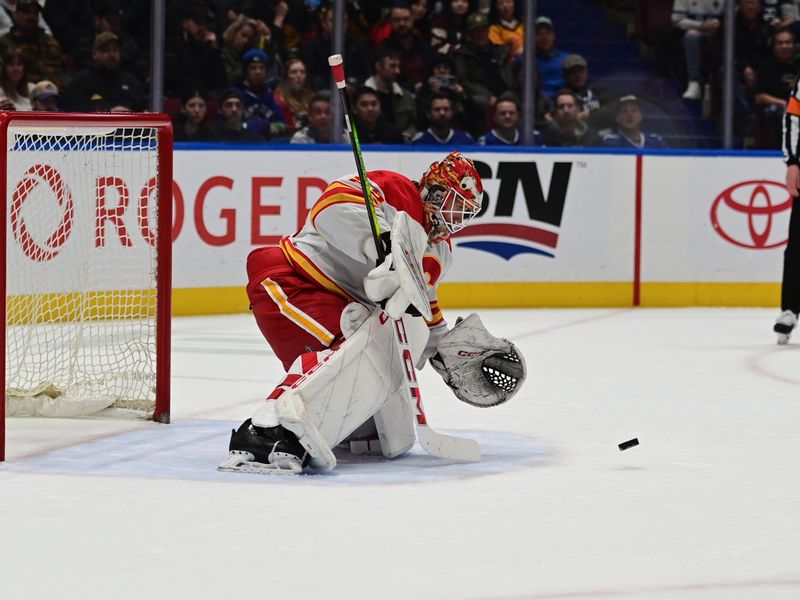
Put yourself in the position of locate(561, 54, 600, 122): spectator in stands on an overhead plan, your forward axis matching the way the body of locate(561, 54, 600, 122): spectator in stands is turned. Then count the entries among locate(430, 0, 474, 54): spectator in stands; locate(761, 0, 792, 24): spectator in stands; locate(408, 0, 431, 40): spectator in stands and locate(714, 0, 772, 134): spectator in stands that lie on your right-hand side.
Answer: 2

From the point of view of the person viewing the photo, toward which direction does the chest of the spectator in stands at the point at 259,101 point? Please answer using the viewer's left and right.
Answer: facing the viewer

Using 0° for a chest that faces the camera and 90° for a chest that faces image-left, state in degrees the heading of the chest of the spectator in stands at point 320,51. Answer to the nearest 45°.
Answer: approximately 0°

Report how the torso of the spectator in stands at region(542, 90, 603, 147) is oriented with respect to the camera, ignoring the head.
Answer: toward the camera

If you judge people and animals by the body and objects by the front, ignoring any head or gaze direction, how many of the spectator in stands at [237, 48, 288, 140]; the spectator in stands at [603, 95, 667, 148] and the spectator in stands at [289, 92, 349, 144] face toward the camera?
3
